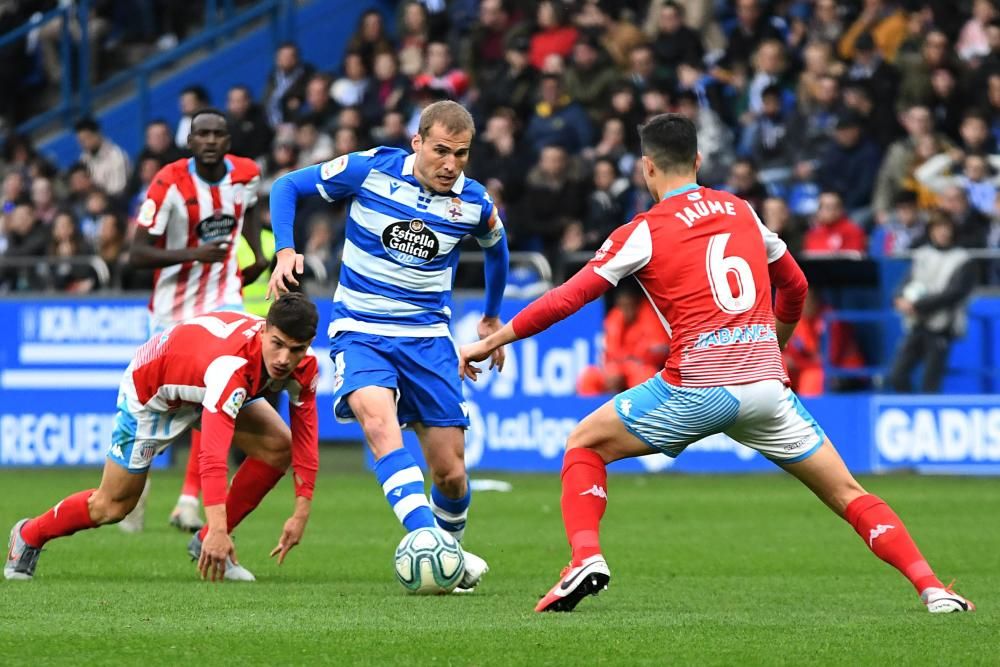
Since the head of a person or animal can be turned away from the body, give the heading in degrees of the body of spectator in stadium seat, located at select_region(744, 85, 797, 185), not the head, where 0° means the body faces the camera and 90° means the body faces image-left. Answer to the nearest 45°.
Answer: approximately 0°

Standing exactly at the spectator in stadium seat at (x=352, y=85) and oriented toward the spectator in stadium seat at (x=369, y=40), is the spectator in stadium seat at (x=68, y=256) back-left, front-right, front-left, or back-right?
back-left

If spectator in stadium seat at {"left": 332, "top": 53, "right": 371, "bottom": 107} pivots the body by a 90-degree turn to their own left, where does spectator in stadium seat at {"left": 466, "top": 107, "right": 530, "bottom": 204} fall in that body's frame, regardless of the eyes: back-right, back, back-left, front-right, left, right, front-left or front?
front-right

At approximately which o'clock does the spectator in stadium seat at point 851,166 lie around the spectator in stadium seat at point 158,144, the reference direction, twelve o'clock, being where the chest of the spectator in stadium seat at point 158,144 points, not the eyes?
the spectator in stadium seat at point 851,166 is roughly at 10 o'clock from the spectator in stadium seat at point 158,144.

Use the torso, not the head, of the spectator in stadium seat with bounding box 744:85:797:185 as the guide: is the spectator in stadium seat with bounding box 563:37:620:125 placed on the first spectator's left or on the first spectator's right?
on the first spectator's right

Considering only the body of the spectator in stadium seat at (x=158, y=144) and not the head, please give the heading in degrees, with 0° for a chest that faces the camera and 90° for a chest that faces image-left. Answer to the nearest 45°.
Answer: approximately 0°
